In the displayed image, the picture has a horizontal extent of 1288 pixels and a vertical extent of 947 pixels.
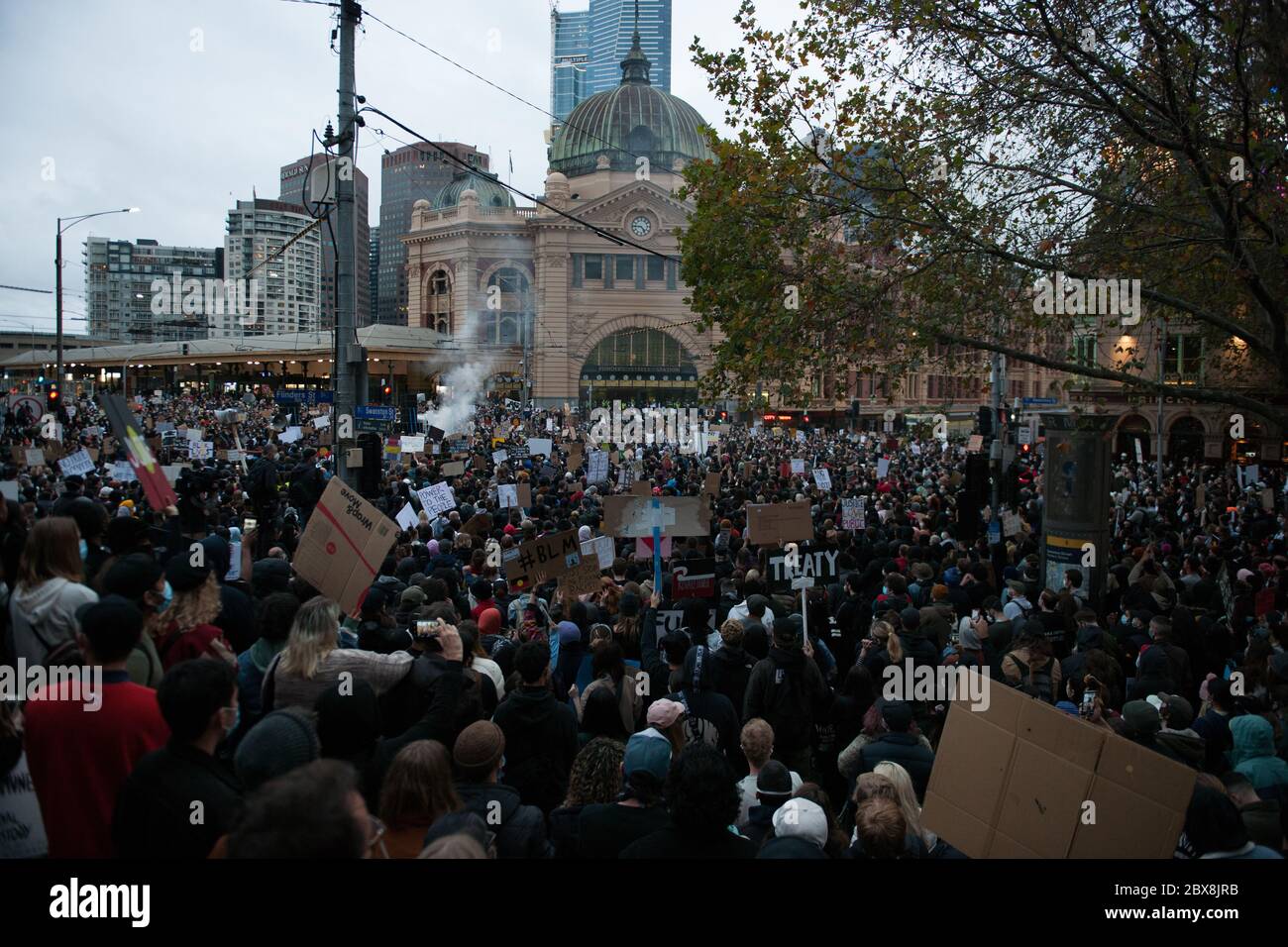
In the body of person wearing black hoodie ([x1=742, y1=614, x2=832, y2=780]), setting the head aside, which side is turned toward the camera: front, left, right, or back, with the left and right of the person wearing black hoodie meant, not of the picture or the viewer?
back

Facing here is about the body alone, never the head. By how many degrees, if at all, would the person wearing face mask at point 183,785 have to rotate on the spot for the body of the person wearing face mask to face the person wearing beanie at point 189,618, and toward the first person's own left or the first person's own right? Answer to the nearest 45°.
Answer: approximately 45° to the first person's own left

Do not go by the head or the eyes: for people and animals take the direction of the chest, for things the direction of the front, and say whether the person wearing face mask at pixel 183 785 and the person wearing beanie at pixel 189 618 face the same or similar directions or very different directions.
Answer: same or similar directions

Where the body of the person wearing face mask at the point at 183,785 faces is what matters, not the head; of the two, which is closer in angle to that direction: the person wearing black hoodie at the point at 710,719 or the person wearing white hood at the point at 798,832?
the person wearing black hoodie

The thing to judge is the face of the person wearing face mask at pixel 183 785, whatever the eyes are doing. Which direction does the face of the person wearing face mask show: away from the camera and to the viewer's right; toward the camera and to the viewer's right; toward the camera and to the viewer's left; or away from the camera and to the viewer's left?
away from the camera and to the viewer's right

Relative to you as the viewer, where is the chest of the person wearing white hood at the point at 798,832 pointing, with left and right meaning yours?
facing away from the viewer

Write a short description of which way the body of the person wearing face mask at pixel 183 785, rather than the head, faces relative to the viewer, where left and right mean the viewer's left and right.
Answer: facing away from the viewer and to the right of the viewer

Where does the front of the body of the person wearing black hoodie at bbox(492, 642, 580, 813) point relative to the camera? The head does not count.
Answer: away from the camera

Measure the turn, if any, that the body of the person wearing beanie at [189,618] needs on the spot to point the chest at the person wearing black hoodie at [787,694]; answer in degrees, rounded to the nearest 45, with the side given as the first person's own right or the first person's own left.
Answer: approximately 45° to the first person's own right

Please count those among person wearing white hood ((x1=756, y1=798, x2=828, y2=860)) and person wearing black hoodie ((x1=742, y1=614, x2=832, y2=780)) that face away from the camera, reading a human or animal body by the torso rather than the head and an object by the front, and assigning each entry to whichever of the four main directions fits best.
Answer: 2

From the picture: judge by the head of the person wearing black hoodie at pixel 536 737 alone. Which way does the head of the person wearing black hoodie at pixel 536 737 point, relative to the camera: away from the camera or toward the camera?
away from the camera

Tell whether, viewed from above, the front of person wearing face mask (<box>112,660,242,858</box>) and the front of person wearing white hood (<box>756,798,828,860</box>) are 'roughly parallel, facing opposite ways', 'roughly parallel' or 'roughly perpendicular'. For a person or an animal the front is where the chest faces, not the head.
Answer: roughly parallel

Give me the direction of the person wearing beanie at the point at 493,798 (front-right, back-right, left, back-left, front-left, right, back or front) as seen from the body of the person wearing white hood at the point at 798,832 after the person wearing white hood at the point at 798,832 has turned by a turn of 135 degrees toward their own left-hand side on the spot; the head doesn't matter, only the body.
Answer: front-right

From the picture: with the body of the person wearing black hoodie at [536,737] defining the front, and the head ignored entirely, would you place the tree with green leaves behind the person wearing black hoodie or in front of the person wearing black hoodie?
in front

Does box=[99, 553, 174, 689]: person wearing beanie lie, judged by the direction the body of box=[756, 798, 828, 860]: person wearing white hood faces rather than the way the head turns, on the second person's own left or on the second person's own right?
on the second person's own left

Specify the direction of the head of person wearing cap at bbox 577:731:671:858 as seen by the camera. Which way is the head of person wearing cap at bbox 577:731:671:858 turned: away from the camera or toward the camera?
away from the camera

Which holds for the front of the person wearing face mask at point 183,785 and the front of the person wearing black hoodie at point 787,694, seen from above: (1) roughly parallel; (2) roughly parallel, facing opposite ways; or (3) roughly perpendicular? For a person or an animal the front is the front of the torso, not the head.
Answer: roughly parallel

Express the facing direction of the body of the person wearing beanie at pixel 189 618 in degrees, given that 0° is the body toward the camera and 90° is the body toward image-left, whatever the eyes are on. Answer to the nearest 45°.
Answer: approximately 225°
